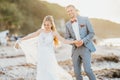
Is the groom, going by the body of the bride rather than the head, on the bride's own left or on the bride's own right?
on the bride's own left

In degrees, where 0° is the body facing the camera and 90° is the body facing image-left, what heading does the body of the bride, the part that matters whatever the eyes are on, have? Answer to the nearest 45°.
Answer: approximately 0°
